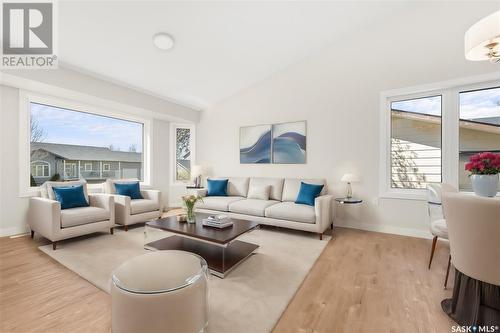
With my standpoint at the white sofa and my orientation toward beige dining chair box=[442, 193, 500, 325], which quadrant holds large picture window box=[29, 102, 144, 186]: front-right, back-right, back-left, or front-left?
back-right

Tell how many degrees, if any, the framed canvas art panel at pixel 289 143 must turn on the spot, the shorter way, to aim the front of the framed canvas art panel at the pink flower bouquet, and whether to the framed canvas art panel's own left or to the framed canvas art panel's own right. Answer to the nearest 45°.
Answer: approximately 90° to the framed canvas art panel's own left

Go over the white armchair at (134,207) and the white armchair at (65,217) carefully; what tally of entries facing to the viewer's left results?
0

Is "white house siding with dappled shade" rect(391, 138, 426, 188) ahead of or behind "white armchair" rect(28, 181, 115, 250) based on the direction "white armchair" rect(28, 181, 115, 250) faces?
ahead

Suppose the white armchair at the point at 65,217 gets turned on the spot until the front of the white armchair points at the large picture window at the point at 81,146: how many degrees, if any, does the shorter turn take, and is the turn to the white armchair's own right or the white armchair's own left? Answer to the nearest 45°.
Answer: approximately 135° to the white armchair's own left

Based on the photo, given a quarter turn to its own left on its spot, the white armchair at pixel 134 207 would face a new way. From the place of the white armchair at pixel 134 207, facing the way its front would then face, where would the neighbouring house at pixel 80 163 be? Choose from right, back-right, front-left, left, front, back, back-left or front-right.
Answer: left

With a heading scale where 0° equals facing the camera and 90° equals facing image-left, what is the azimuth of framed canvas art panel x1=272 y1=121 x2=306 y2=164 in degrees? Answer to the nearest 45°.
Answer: approximately 45°

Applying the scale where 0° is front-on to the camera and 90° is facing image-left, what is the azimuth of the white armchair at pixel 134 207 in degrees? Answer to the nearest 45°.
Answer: approximately 315°

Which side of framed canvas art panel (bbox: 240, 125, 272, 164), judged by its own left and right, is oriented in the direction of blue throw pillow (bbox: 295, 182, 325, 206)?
left

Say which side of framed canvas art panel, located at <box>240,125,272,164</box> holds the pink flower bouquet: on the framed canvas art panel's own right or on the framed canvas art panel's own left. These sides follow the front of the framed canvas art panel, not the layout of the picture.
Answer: on the framed canvas art panel's own left

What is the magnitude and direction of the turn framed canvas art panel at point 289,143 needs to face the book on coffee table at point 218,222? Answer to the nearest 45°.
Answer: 0° — it already faces it

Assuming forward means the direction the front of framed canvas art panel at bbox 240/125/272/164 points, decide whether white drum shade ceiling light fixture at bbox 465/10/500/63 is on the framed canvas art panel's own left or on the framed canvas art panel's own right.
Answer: on the framed canvas art panel's own left

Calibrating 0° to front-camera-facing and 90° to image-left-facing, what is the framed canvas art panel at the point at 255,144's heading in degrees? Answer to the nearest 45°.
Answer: approximately 45°

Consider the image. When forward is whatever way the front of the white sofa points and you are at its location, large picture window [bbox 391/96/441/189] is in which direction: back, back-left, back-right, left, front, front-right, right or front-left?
back-left
